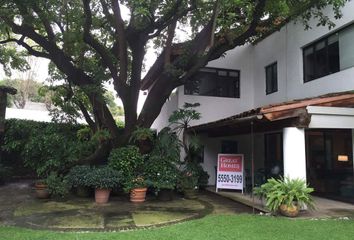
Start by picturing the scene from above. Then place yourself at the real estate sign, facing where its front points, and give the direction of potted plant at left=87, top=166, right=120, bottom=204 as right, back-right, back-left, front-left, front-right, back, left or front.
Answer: front-right

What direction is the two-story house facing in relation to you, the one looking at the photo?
facing the viewer and to the left of the viewer

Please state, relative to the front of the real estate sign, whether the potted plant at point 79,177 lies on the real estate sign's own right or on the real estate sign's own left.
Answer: on the real estate sign's own right

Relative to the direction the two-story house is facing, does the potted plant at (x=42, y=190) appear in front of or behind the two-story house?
in front

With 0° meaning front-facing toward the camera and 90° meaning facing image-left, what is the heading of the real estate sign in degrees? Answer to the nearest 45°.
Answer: approximately 0°

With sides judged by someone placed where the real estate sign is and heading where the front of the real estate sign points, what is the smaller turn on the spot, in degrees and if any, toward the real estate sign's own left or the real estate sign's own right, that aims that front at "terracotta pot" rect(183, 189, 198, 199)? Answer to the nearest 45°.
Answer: approximately 45° to the real estate sign's own right

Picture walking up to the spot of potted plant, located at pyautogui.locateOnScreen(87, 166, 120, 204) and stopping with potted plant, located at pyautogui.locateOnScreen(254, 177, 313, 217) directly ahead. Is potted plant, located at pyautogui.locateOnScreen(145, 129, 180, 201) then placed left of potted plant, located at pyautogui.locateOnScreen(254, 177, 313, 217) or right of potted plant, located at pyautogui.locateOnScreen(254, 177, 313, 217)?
left

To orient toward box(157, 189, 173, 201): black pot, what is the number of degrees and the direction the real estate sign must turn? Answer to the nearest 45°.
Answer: approximately 45° to its right
